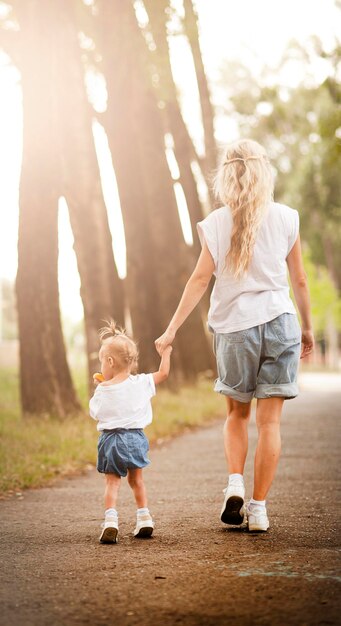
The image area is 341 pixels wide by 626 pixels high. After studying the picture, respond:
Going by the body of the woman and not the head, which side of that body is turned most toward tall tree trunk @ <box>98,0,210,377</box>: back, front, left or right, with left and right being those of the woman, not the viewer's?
front

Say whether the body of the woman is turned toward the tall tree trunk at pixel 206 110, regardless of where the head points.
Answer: yes

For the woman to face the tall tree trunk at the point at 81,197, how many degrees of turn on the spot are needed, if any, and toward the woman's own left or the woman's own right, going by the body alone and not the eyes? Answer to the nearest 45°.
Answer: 0° — they already face it

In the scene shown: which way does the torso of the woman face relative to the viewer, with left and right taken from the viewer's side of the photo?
facing away from the viewer

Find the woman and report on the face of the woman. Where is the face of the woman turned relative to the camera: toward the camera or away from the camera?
away from the camera

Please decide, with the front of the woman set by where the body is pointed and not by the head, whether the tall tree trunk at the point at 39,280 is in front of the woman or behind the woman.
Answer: in front

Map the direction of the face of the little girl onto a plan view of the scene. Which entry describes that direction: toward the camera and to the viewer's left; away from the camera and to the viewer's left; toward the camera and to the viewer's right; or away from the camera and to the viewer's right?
away from the camera and to the viewer's left

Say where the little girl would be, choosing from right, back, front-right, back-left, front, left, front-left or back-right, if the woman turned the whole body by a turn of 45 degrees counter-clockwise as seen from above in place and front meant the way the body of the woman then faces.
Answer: front-left
